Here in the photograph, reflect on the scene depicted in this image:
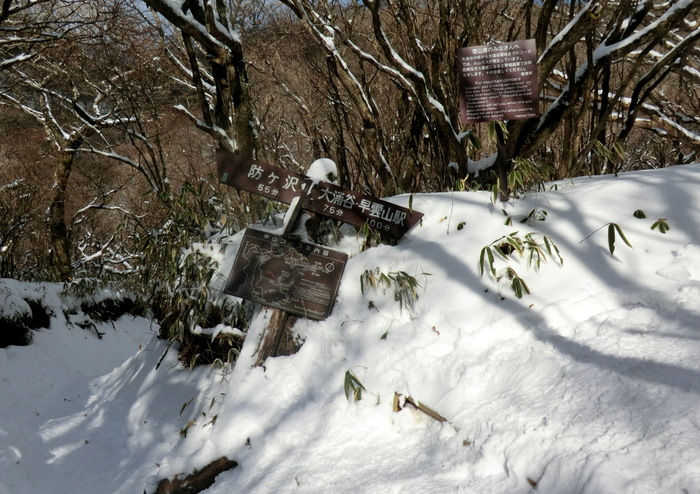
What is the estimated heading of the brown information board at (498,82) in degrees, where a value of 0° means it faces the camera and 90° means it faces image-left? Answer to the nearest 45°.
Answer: approximately 0°

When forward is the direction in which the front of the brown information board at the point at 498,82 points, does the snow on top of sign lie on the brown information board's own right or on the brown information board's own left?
on the brown information board's own right

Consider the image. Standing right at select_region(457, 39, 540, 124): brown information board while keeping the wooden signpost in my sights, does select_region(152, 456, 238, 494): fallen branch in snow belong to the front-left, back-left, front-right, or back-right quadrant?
front-left

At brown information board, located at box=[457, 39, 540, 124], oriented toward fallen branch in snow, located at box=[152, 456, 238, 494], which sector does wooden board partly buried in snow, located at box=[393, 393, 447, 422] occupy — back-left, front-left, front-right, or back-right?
front-left
